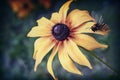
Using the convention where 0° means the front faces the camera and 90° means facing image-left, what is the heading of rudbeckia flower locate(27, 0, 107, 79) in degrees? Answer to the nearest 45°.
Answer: approximately 0°
